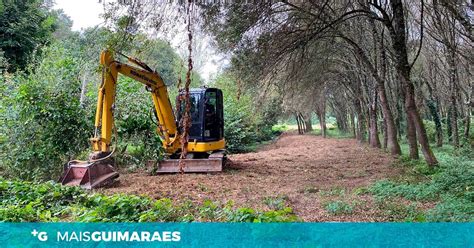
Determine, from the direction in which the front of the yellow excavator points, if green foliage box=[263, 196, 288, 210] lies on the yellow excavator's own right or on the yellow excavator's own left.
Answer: on the yellow excavator's own left

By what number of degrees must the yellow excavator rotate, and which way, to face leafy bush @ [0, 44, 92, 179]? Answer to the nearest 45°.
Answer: approximately 45° to its right

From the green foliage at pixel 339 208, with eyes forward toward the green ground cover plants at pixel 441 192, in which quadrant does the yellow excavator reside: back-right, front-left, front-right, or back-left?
back-left

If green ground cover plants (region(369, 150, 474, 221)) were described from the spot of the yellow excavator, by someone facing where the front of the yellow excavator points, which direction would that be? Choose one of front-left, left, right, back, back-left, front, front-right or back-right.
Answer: left

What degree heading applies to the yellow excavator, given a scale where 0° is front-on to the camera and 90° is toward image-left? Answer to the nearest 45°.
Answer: approximately 45°
